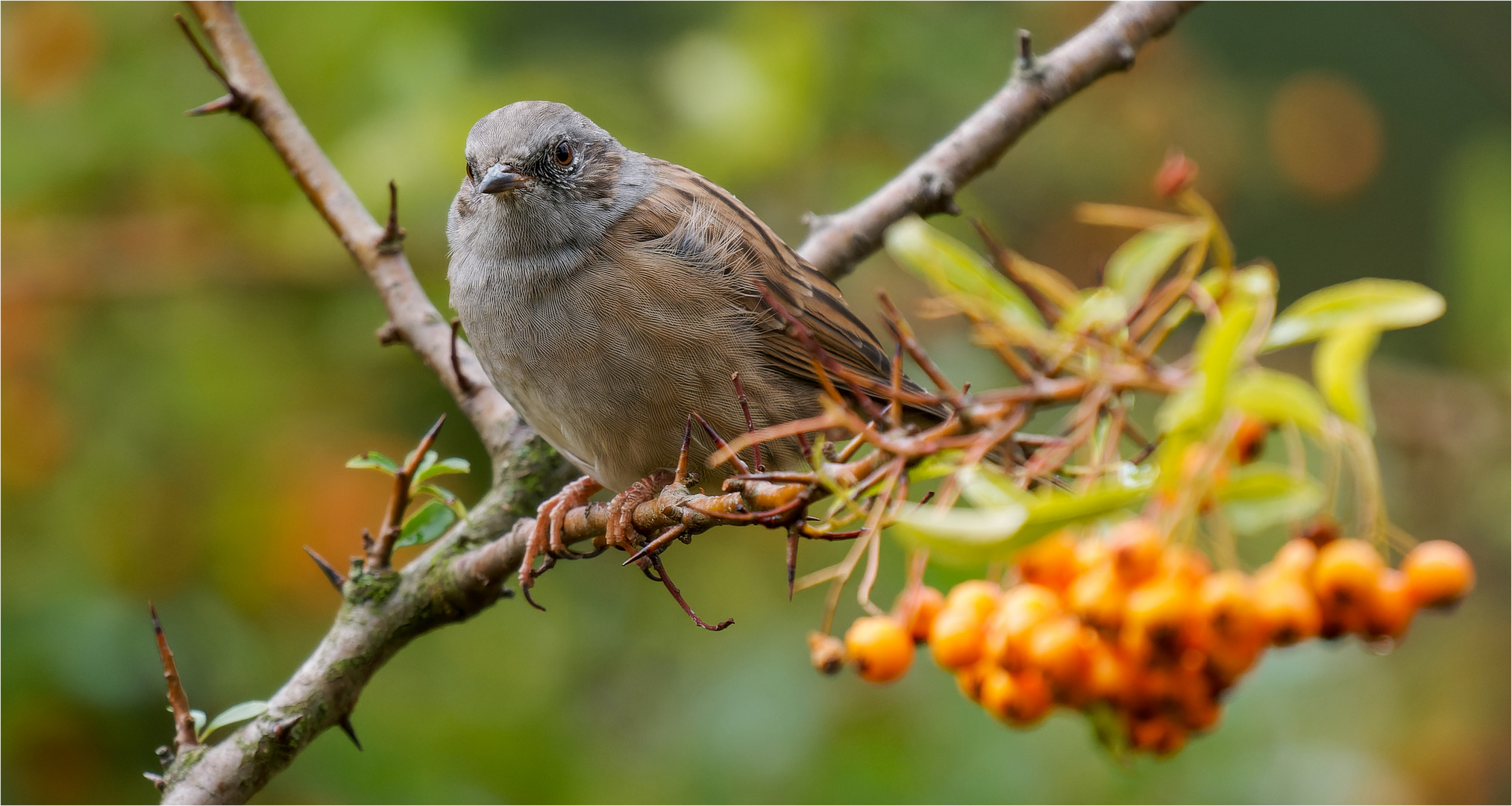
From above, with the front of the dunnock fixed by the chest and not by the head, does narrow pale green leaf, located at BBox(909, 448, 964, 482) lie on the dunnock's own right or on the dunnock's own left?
on the dunnock's own left

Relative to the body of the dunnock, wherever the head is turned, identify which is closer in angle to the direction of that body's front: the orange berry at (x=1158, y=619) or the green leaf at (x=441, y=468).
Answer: the green leaf

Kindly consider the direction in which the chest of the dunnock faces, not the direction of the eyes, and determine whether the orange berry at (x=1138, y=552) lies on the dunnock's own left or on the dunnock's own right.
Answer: on the dunnock's own left

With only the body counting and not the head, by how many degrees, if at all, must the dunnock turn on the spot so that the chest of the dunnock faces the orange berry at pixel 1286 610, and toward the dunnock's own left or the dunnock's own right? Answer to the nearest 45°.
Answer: approximately 135° to the dunnock's own left

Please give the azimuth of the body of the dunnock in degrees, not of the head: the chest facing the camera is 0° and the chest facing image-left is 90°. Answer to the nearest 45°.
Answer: approximately 45°

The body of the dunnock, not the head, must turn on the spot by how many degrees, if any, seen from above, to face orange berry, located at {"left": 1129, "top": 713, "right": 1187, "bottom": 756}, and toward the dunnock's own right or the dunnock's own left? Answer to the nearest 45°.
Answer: approximately 135° to the dunnock's own left

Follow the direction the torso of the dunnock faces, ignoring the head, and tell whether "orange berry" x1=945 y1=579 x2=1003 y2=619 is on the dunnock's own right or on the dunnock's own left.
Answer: on the dunnock's own left
